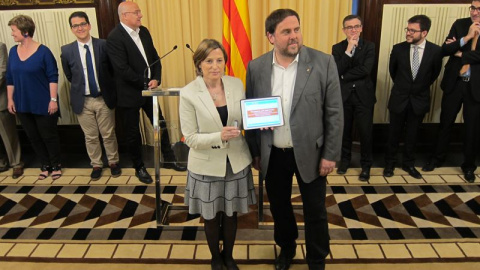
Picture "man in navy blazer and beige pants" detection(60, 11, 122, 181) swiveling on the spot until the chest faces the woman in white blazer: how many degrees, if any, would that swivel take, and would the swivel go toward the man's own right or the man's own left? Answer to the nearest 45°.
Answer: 0° — they already face them

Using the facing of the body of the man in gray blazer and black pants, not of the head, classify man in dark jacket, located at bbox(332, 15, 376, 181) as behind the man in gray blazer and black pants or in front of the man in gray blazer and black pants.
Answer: behind

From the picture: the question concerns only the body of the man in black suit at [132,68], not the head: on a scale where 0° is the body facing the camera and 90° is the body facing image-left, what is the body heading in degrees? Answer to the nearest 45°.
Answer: approximately 315°

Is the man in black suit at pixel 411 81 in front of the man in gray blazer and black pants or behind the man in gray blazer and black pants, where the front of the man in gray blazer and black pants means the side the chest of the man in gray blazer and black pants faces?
behind

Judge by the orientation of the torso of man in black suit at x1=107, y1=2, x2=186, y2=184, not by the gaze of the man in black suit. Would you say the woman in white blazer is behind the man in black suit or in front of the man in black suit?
in front

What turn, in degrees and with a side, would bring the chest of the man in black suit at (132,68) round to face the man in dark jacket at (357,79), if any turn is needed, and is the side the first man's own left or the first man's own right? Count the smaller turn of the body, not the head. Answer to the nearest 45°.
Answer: approximately 45° to the first man's own left

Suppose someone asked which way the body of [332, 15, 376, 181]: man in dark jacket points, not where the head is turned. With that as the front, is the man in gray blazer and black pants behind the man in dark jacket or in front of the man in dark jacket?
in front

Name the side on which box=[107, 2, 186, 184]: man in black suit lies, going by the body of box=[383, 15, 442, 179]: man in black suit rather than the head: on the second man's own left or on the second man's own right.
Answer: on the second man's own right
